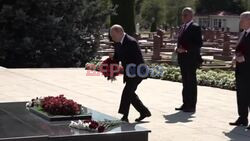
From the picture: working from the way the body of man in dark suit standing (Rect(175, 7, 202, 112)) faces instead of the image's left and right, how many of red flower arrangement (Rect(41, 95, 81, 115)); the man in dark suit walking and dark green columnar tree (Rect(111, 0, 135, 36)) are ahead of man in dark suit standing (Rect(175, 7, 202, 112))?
2

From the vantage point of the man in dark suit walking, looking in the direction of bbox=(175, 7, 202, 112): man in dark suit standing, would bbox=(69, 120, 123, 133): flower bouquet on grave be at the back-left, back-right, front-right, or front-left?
back-right

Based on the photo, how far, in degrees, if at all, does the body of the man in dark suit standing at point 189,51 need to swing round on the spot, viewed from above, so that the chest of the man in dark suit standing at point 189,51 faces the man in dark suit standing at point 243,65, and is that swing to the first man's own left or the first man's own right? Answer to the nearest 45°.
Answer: approximately 90° to the first man's own left

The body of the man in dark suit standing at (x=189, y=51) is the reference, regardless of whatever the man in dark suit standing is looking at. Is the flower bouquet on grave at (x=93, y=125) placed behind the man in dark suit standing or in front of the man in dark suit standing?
in front

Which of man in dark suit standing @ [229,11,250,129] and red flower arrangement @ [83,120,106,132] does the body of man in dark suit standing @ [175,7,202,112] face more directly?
the red flower arrangement

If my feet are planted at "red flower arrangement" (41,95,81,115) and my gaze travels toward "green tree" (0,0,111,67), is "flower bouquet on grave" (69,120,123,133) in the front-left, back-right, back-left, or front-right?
back-right

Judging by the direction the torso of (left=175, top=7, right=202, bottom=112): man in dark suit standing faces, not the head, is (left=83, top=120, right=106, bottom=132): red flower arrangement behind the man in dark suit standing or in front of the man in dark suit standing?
in front

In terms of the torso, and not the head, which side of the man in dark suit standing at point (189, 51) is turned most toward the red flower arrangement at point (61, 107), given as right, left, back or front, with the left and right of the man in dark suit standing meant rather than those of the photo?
front

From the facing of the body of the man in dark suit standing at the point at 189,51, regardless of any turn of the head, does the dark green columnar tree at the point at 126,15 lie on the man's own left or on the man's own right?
on the man's own right

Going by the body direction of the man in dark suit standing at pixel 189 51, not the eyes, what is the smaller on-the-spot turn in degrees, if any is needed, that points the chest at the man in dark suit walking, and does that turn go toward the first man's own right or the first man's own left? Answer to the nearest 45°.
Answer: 0° — they already face them

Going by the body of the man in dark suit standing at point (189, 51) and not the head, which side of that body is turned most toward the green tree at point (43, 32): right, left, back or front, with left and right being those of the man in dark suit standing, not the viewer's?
right

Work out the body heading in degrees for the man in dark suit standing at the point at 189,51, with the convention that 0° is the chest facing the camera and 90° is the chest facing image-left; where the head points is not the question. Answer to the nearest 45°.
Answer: approximately 45°
